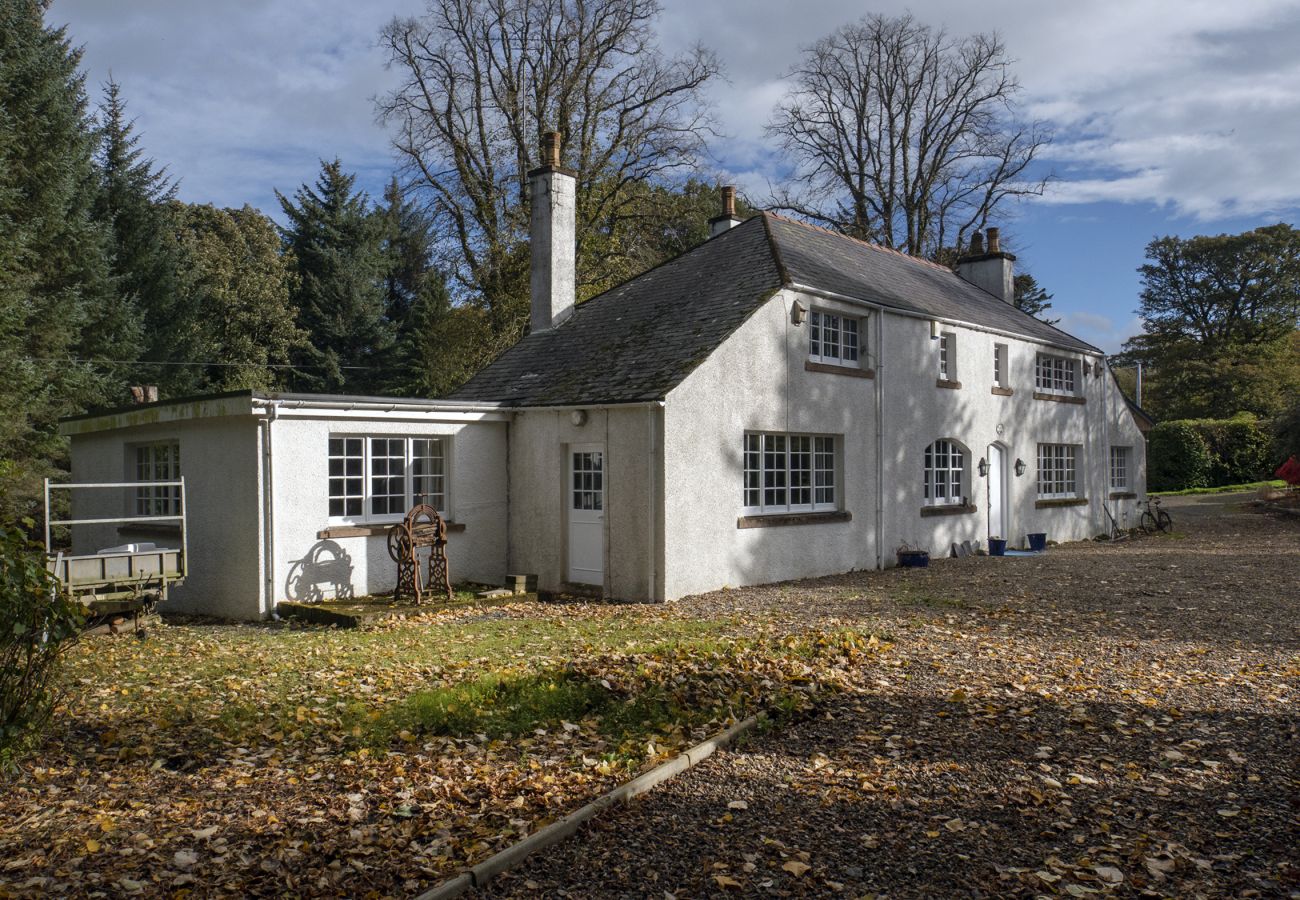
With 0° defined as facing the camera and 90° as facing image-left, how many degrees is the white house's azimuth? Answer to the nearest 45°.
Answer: approximately 315°

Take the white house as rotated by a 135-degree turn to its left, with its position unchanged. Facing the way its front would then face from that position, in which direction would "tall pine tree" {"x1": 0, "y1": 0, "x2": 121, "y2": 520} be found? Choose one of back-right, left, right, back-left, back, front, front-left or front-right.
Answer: front-left

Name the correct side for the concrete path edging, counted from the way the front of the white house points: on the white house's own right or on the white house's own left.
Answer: on the white house's own right

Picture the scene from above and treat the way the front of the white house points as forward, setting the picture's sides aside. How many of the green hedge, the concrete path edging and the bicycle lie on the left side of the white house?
2

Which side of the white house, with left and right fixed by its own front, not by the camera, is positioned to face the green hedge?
left

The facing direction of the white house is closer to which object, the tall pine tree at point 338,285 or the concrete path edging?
the concrete path edging

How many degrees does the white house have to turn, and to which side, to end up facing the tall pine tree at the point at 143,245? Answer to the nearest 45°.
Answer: approximately 180°
